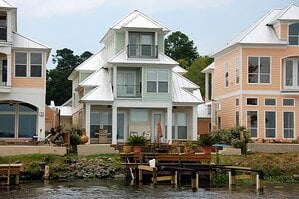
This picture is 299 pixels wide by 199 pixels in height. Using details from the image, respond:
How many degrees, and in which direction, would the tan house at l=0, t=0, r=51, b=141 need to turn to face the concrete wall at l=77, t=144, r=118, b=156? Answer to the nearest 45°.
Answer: approximately 45° to its left

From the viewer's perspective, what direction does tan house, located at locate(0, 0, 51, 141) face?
toward the camera

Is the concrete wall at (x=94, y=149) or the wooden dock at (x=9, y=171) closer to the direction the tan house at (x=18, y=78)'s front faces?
the wooden dock

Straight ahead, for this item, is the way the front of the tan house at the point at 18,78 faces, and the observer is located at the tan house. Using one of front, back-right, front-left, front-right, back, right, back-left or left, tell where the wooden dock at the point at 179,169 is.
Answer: front-left

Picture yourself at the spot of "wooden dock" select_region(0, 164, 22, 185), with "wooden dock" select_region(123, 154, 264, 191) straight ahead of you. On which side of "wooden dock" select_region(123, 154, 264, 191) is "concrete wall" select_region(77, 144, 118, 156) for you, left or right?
left

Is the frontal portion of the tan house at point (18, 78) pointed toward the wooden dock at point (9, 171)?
yes
